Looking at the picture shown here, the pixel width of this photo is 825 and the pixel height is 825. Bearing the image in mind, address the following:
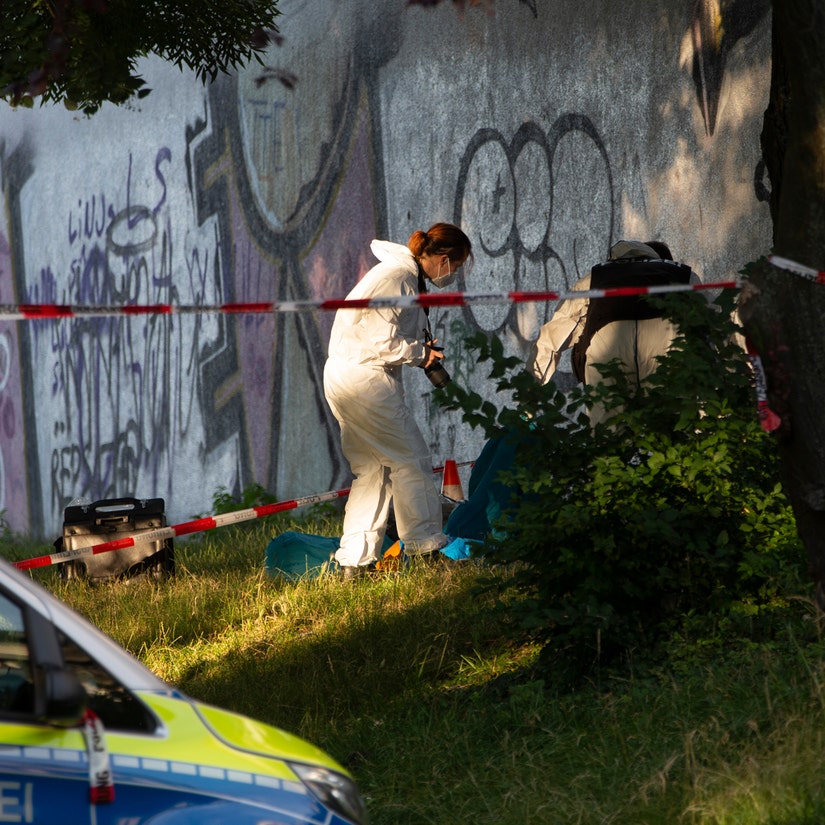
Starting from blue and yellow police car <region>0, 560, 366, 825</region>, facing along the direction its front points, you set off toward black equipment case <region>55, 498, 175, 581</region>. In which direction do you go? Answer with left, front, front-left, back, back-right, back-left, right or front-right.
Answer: left

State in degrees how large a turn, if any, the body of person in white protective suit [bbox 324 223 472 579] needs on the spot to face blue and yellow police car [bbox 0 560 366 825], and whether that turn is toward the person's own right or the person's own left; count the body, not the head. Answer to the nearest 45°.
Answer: approximately 90° to the person's own right

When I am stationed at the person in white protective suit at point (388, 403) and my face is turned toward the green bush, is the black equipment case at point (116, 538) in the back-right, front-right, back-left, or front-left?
back-right

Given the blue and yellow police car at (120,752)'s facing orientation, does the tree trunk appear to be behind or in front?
in front

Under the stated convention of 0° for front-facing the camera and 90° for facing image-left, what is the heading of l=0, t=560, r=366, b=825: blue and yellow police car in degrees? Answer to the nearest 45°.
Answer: approximately 270°

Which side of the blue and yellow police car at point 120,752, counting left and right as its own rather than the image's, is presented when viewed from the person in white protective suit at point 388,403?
left

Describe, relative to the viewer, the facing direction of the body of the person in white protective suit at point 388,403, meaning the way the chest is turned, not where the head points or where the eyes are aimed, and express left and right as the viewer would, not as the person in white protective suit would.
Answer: facing to the right of the viewer

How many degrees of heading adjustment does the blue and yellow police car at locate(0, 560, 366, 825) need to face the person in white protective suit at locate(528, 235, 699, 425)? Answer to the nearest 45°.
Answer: approximately 45° to its left

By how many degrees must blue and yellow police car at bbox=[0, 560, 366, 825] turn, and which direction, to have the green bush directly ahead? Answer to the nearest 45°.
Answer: approximately 45° to its left

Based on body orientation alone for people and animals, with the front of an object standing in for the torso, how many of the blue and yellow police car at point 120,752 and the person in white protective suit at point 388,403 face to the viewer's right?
2
